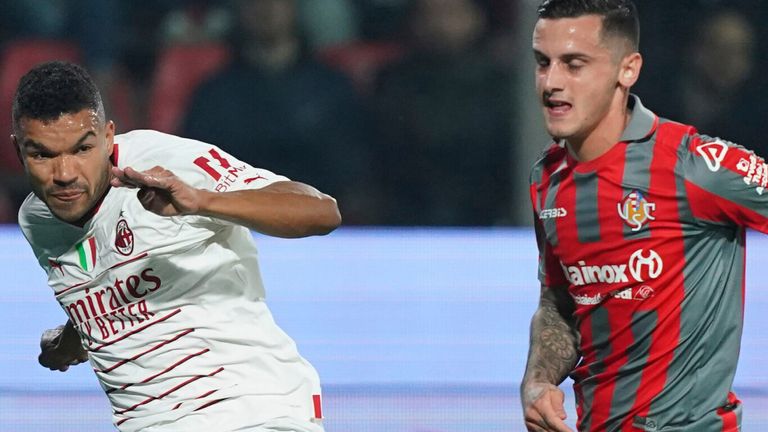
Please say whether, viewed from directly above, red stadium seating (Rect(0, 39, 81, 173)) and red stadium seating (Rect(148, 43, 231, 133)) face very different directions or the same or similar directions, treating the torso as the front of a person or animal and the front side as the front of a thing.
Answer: same or similar directions

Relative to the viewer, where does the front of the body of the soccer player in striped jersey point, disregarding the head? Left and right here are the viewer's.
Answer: facing the viewer and to the left of the viewer

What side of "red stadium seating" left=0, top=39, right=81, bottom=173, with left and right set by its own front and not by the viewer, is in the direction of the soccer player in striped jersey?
front

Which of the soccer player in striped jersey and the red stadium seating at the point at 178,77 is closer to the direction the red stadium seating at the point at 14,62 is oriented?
the soccer player in striped jersey

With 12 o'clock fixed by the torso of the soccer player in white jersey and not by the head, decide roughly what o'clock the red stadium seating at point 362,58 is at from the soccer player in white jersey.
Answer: The red stadium seating is roughly at 5 o'clock from the soccer player in white jersey.

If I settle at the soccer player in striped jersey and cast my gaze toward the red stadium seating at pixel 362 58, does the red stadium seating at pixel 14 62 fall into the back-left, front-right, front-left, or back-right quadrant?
front-left

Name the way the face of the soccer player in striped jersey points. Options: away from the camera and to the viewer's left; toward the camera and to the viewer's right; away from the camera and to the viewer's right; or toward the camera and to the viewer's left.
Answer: toward the camera and to the viewer's left

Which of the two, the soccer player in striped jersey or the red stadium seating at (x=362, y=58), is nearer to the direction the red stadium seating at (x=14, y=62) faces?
the soccer player in striped jersey

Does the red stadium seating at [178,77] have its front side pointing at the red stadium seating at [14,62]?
no

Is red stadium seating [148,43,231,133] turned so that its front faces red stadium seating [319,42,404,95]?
no

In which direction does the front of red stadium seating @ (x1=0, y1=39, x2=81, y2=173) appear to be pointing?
toward the camera

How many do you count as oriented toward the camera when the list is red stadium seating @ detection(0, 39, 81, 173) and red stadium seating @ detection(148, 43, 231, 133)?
2

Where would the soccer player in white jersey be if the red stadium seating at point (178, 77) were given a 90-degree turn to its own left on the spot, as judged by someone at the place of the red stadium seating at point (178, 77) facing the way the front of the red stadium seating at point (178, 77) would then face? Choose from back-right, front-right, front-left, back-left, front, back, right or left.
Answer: right

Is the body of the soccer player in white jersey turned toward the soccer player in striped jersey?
no

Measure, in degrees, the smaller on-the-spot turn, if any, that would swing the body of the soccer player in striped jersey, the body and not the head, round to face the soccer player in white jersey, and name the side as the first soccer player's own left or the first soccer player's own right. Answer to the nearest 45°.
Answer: approximately 45° to the first soccer player's own right

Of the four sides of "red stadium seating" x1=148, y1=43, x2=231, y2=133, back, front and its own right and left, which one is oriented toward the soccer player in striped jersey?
front
